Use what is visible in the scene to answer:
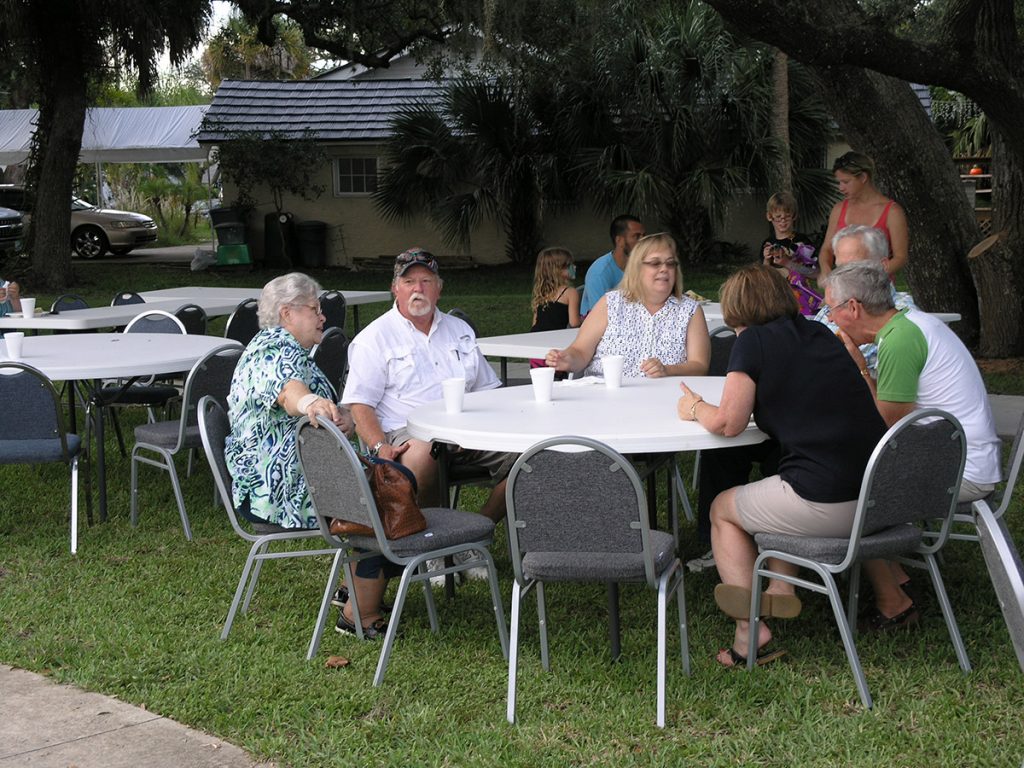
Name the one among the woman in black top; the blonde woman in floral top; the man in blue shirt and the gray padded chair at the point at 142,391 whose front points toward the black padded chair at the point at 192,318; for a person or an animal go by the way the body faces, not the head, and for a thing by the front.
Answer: the woman in black top

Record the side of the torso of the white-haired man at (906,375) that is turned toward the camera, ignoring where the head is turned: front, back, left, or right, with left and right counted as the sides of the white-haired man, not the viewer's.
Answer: left

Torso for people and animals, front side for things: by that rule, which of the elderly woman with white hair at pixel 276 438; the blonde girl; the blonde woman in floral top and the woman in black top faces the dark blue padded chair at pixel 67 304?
the woman in black top

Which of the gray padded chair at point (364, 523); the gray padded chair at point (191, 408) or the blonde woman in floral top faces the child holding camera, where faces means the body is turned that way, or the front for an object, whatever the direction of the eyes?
the gray padded chair at point (364, 523)

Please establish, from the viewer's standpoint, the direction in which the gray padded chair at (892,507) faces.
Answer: facing away from the viewer and to the left of the viewer

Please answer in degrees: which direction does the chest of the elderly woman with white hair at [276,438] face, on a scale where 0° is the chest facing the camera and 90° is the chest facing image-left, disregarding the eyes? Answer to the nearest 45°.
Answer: approximately 270°

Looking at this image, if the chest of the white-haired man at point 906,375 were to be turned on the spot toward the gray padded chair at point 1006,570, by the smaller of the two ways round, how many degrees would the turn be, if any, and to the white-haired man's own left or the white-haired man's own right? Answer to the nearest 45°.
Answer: approximately 90° to the white-haired man's own left

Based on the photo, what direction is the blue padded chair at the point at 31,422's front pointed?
away from the camera

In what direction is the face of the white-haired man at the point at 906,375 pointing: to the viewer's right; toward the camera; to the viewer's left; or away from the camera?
to the viewer's left

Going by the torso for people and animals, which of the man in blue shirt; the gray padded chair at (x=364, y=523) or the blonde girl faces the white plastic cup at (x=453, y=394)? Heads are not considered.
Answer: the gray padded chair

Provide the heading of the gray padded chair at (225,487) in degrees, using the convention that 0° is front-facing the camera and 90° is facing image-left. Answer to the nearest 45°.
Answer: approximately 270°
